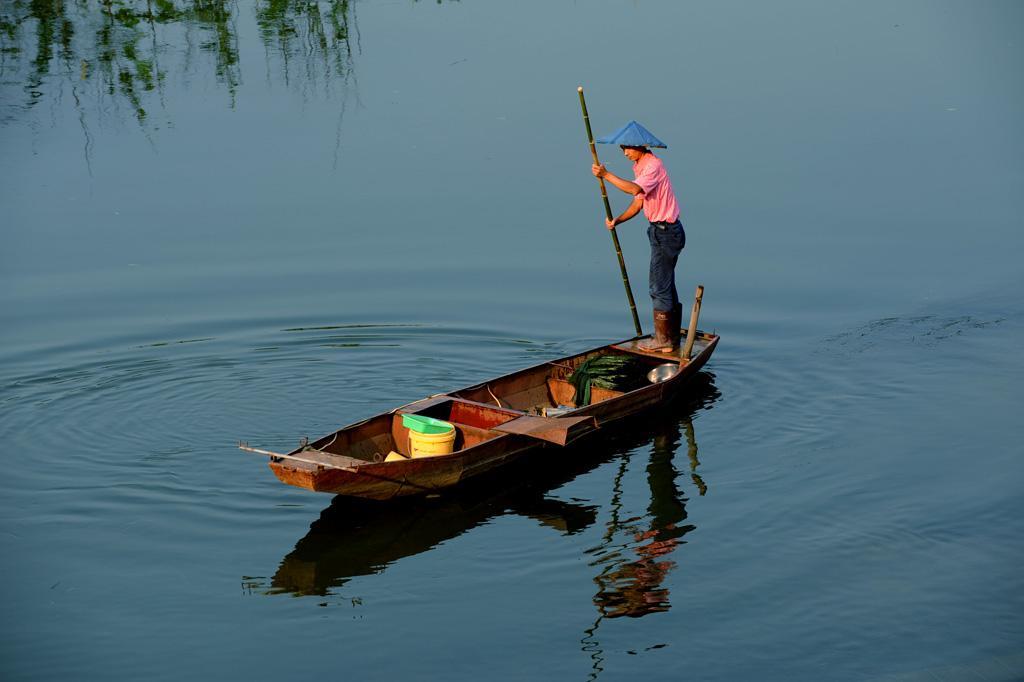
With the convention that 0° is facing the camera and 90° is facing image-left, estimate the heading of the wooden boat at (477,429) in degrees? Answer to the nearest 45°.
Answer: approximately 45°

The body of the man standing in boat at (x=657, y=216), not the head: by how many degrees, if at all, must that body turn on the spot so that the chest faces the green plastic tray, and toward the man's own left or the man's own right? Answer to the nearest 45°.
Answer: approximately 45° to the man's own left

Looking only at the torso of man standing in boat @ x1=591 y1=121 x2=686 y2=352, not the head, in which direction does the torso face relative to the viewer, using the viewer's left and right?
facing to the left of the viewer
